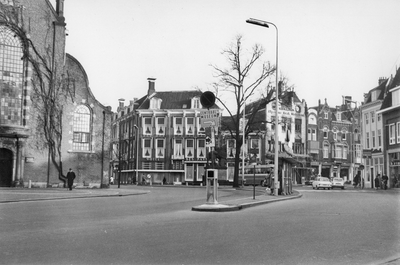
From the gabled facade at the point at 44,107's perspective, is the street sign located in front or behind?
in front

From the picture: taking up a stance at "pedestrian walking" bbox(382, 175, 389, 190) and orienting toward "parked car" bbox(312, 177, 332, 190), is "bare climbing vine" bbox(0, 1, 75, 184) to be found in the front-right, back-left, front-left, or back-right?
front-left

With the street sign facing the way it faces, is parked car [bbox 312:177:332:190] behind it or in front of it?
behind

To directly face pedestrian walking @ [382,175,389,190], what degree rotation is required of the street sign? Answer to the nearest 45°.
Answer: approximately 135° to its left

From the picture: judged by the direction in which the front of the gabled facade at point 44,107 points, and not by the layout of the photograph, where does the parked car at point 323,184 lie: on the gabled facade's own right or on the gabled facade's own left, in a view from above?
on the gabled facade's own left

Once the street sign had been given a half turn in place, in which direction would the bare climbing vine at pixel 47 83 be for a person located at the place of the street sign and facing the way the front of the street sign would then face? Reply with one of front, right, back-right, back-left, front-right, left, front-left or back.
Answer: front-left

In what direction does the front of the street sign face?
toward the camera

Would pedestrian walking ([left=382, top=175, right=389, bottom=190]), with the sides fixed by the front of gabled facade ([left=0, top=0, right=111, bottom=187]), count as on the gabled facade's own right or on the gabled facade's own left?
on the gabled facade's own left

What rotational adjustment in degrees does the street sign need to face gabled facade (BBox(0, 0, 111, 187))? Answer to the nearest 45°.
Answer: approximately 135° to its right
